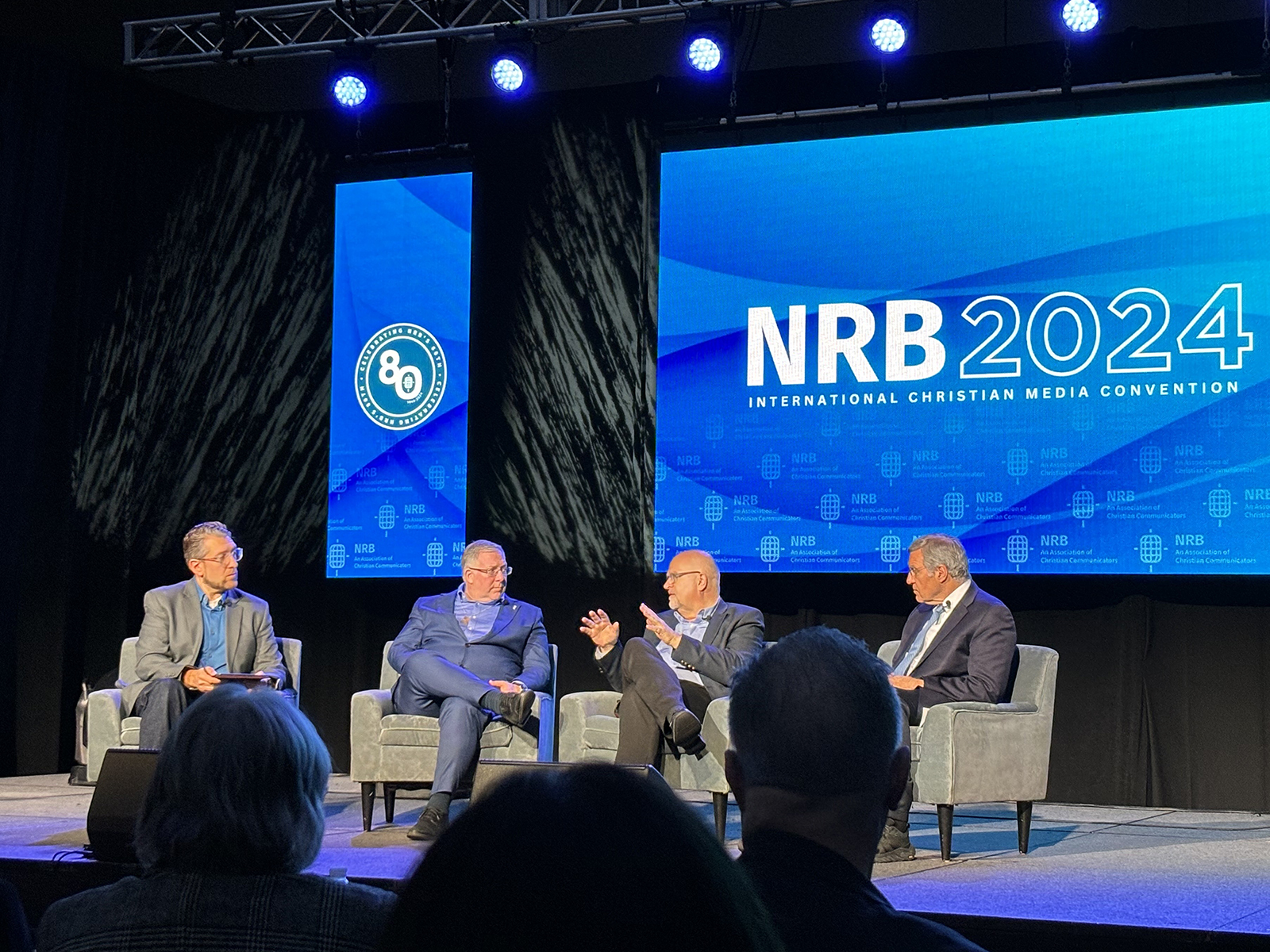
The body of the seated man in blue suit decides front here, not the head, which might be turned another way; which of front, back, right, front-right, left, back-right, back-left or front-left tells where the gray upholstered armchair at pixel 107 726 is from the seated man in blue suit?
right

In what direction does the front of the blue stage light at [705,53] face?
toward the camera

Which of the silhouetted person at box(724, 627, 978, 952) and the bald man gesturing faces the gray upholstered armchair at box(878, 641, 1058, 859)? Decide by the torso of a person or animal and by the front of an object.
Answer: the silhouetted person

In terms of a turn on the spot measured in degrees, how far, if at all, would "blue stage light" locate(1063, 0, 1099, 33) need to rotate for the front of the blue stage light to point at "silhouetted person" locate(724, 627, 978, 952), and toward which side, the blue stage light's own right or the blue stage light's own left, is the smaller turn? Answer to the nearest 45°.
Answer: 0° — it already faces them

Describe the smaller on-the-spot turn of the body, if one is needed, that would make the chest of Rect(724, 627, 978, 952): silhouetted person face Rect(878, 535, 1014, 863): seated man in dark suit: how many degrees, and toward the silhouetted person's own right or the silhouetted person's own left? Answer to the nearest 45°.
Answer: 0° — they already face them

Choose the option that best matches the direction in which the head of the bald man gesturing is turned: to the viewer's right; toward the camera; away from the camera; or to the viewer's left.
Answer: to the viewer's left

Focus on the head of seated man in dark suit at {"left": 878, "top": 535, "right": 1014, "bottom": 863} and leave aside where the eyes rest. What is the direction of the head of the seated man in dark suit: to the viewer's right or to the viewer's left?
to the viewer's left

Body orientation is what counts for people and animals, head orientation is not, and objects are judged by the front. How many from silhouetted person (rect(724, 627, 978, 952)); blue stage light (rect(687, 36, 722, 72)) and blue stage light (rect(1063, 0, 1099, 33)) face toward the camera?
2

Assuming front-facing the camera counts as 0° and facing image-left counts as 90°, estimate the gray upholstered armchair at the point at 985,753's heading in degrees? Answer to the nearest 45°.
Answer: approximately 45°

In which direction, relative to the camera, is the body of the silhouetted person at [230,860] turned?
away from the camera

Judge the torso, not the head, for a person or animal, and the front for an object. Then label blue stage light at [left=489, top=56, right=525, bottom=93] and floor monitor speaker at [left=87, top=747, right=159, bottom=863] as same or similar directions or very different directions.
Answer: very different directions

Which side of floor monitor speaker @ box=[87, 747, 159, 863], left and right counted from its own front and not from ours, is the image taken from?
back

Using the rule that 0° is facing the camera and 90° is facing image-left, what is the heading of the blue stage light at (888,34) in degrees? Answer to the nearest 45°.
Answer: approximately 0°

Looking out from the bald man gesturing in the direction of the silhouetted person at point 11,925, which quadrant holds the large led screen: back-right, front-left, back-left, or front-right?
back-left
